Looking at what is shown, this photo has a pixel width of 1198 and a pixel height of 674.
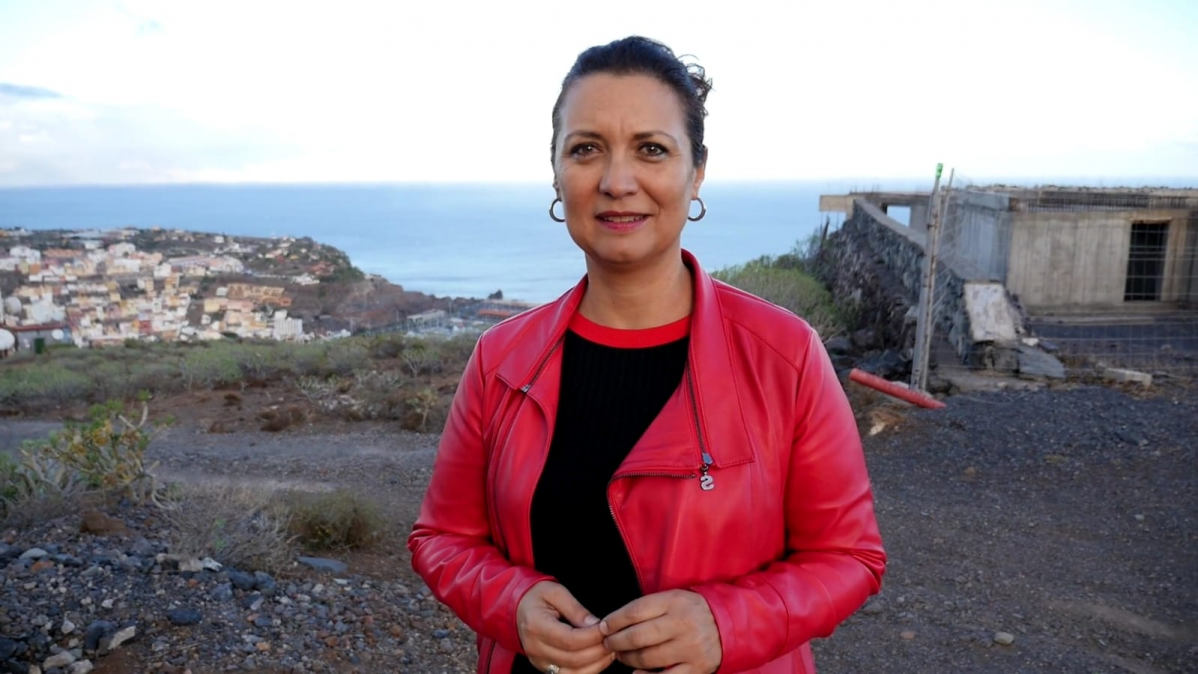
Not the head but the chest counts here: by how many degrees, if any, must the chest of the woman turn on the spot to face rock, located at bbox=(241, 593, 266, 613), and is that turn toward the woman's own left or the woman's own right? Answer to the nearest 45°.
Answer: approximately 135° to the woman's own right

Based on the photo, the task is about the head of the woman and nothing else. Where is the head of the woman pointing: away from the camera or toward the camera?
toward the camera

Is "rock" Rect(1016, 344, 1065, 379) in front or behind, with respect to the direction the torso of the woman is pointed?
behind

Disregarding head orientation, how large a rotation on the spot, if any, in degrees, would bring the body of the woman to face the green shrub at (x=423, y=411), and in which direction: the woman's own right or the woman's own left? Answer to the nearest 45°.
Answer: approximately 180°

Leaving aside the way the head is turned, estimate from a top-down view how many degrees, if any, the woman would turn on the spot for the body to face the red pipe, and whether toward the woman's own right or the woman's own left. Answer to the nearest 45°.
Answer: approximately 180°

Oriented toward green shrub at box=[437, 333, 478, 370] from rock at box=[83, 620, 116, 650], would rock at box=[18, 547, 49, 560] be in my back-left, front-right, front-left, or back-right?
front-left

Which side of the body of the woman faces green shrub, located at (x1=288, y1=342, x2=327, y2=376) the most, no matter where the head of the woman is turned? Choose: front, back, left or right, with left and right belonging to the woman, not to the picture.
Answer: back

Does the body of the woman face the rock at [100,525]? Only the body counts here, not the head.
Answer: no

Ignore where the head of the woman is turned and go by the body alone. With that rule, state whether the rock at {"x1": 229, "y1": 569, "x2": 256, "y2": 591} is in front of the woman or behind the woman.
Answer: behind

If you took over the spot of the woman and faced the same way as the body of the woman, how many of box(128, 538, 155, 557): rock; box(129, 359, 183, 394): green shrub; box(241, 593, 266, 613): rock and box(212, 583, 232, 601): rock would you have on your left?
0

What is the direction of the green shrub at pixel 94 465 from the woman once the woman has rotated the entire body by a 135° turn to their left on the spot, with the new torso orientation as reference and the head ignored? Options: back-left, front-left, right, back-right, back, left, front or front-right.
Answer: left

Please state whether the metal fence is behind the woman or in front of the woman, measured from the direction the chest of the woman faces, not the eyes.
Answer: behind

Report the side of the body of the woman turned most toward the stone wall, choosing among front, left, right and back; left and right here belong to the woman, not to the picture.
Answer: back

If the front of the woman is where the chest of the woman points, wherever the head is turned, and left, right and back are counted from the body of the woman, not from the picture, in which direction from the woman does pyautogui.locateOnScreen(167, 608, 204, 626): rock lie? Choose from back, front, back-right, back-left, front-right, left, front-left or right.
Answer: back-right

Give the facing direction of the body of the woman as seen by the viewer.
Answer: toward the camera

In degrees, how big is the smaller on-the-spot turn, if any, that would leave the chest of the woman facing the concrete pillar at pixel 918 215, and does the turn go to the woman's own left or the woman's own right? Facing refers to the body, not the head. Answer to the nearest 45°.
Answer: approximately 180°

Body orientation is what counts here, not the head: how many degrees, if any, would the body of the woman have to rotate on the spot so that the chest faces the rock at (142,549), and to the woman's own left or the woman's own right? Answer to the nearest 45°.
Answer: approximately 135° to the woman's own right

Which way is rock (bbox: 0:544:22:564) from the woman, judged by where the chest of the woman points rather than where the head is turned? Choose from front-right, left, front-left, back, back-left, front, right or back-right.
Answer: back-right
